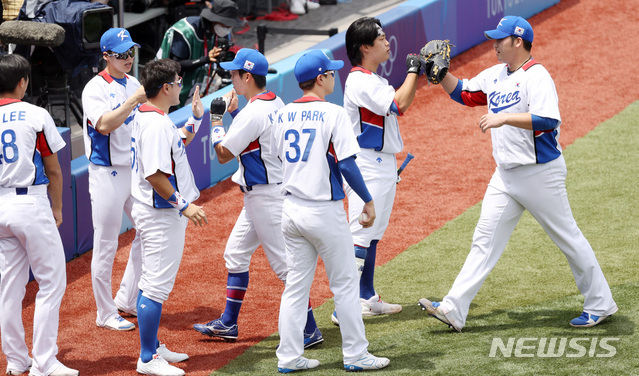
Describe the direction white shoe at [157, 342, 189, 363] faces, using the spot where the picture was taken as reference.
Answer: facing to the right of the viewer

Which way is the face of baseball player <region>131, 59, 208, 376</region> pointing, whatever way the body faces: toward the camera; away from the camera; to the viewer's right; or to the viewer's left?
to the viewer's right

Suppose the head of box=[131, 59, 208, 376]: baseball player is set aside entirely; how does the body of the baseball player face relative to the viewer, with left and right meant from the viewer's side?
facing to the right of the viewer

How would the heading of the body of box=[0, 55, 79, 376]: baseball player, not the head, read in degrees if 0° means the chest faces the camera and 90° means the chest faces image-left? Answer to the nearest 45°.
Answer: approximately 225°

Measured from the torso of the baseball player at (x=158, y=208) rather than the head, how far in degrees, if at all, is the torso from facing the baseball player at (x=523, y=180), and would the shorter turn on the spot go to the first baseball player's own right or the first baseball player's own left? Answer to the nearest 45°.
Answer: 0° — they already face them

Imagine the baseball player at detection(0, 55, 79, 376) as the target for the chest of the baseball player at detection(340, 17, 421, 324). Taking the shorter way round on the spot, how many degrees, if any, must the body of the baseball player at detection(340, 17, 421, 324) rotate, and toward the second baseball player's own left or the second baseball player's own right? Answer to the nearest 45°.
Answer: approximately 135° to the second baseball player's own right

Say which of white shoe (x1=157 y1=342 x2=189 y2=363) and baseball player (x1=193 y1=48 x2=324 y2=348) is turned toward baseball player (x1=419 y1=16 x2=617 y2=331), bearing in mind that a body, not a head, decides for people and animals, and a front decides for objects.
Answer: the white shoe

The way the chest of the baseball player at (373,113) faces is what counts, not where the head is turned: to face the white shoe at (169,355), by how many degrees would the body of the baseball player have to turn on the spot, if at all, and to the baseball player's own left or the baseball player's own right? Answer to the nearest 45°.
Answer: approximately 135° to the baseball player's own right

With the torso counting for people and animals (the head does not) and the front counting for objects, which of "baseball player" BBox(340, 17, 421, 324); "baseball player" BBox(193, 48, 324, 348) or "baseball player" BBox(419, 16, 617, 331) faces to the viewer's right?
"baseball player" BBox(340, 17, 421, 324)

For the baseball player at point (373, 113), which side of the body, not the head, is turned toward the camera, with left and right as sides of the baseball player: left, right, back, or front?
right

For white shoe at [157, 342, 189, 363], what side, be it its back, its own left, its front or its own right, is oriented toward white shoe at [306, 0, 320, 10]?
left
